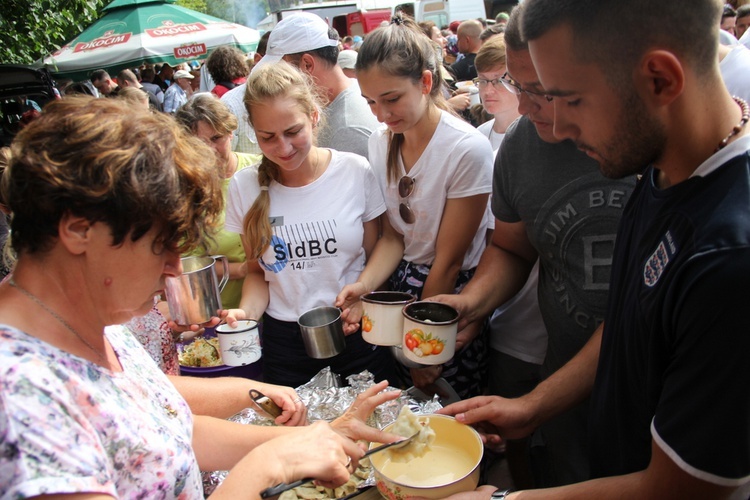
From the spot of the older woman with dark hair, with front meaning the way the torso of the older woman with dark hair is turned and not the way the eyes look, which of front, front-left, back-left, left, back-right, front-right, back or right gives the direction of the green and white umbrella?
left

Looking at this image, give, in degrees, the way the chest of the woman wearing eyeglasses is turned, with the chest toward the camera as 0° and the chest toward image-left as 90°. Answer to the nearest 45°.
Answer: approximately 45°

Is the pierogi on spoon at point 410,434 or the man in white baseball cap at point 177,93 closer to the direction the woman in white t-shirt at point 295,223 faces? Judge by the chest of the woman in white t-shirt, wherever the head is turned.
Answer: the pierogi on spoon

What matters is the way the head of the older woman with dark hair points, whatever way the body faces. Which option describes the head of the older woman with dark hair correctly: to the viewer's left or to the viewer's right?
to the viewer's right

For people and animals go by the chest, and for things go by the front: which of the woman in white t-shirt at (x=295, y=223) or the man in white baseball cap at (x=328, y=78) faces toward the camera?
the woman in white t-shirt

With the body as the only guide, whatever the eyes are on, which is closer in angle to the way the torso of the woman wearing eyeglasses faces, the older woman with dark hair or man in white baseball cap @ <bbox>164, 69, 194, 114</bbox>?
the older woman with dark hair

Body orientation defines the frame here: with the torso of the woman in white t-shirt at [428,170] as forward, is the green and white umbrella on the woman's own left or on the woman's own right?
on the woman's own right

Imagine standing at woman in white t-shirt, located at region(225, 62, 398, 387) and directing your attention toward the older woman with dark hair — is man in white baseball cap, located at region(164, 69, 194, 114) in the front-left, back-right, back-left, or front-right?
back-right

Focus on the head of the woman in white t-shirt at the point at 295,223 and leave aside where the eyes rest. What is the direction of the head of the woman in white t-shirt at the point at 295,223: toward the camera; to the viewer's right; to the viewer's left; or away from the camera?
toward the camera

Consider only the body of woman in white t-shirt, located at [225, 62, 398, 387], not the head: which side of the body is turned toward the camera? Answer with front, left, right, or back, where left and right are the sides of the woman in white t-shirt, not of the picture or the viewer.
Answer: front

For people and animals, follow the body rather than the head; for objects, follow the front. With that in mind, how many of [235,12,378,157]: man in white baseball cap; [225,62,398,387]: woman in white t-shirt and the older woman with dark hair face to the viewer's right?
1

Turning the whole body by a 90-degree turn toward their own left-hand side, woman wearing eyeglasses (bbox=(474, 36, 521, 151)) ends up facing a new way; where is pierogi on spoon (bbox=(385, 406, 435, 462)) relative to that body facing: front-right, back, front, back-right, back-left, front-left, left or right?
front-right

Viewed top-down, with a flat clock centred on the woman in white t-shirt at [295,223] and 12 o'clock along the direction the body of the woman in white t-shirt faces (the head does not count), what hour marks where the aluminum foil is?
The aluminum foil is roughly at 12 o'clock from the woman in white t-shirt.

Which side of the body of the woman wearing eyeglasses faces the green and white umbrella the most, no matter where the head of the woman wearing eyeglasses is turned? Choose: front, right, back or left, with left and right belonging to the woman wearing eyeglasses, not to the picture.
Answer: right
